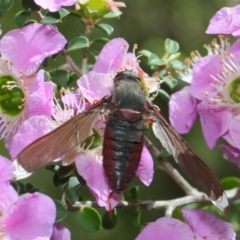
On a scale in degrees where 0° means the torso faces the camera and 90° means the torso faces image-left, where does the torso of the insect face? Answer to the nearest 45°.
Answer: approximately 180°
